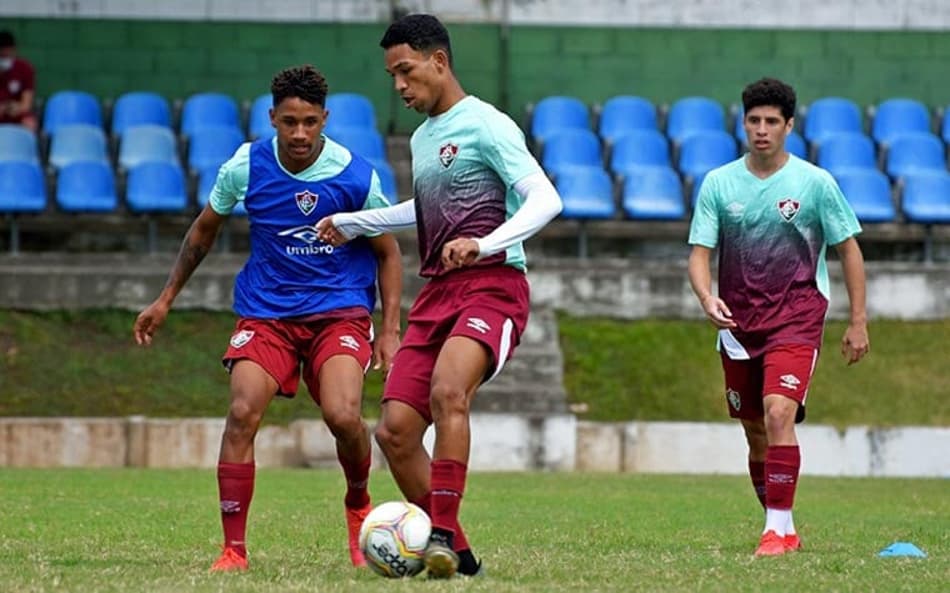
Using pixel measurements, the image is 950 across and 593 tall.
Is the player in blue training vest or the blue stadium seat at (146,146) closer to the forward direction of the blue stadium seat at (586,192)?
the player in blue training vest

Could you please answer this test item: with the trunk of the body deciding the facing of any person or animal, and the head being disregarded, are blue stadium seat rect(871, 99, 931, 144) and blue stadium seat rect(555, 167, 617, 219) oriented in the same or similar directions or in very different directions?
same or similar directions

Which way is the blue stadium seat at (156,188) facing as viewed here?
toward the camera

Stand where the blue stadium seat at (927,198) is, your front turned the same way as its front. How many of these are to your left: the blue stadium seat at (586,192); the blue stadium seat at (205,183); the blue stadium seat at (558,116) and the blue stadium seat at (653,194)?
0

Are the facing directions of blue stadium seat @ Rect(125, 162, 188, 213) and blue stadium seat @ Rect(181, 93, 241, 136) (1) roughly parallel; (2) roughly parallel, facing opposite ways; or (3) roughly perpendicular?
roughly parallel

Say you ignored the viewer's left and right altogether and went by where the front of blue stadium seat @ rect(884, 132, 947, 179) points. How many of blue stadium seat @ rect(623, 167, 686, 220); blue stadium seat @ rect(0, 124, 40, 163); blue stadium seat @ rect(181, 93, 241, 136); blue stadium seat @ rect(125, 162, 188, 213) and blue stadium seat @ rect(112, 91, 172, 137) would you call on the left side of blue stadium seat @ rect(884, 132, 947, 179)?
0

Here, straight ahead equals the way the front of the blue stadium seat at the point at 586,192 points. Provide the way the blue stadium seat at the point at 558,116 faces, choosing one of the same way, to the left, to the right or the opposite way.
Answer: the same way

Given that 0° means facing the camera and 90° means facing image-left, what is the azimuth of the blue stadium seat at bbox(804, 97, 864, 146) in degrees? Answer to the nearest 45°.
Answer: approximately 0°

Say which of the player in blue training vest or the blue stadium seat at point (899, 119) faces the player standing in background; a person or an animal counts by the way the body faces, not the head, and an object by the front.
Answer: the blue stadium seat

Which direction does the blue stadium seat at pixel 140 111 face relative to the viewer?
toward the camera

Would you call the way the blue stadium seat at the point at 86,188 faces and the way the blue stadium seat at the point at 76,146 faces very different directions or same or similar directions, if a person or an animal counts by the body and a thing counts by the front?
same or similar directions

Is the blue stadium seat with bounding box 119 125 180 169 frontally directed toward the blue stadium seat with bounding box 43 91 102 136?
no

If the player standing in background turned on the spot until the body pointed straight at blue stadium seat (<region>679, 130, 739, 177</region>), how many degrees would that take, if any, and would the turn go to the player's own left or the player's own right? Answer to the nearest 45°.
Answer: approximately 180°

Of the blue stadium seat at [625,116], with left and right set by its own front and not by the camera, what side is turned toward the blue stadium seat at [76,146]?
right

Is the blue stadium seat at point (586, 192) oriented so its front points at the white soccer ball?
yes

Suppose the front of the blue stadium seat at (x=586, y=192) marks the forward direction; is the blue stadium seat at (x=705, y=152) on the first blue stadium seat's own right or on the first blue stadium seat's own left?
on the first blue stadium seat's own left

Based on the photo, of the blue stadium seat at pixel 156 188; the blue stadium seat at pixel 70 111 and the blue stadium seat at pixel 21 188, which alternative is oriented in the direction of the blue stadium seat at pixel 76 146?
the blue stadium seat at pixel 70 111

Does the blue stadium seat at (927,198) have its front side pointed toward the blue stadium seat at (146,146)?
no

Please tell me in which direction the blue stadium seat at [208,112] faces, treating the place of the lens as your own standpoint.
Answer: facing the viewer

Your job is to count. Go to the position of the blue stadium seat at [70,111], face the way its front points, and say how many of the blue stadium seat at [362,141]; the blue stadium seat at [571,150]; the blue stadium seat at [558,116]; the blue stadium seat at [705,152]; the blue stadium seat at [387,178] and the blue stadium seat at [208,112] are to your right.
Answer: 0

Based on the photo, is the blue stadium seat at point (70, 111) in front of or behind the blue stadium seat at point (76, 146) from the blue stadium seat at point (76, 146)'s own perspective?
behind
